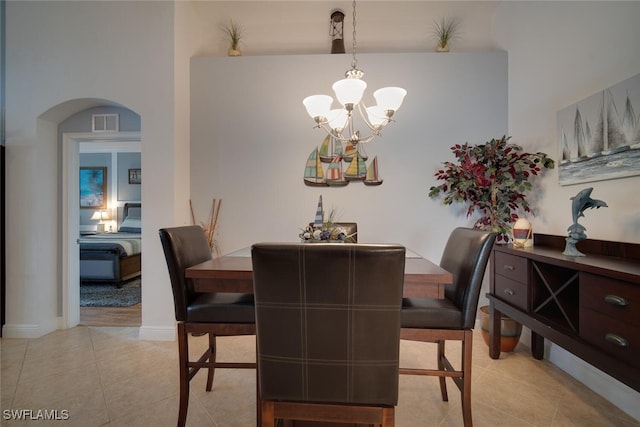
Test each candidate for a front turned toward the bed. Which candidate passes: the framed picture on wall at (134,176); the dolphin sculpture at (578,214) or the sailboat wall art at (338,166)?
the framed picture on wall

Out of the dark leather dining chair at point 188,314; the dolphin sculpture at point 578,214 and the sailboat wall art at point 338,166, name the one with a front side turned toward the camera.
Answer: the sailboat wall art

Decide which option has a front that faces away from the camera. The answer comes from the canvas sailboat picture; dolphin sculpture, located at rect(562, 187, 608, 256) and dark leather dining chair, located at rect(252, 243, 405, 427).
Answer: the dark leather dining chair

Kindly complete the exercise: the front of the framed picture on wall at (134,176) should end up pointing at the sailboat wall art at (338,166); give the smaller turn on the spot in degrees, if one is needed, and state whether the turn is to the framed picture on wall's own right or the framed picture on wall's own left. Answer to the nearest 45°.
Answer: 0° — it already faces it

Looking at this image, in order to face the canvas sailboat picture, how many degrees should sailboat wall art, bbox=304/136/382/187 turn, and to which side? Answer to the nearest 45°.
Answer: approximately 45° to its left

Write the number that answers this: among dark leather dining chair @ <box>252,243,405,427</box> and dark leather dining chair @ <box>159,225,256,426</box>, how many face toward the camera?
0

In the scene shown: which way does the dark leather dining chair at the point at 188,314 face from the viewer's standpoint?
to the viewer's right

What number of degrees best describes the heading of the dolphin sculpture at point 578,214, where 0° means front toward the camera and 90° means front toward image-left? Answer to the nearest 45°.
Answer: approximately 270°

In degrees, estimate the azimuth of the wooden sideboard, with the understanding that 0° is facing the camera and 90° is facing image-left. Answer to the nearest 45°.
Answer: approximately 45°

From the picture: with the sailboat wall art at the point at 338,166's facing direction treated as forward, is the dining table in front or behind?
in front

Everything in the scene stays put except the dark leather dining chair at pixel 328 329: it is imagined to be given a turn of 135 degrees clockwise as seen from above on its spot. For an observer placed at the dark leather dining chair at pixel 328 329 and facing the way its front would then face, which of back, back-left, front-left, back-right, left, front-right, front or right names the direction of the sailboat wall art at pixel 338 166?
back-left
